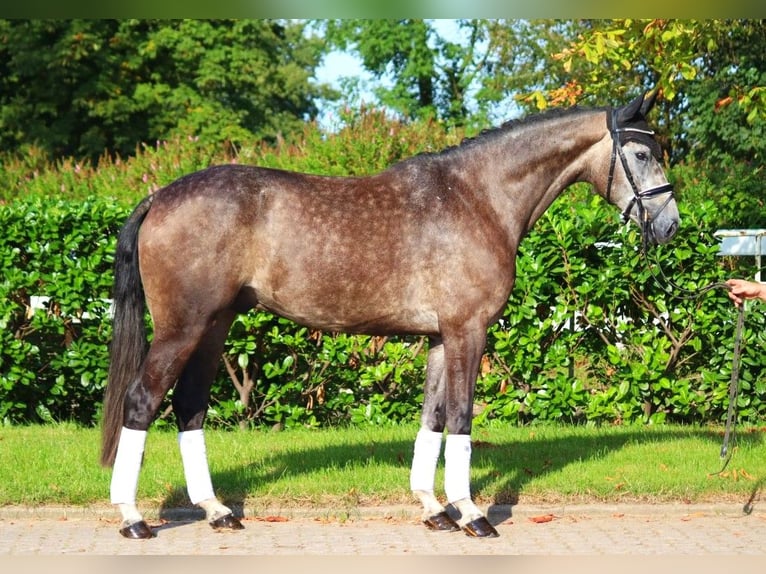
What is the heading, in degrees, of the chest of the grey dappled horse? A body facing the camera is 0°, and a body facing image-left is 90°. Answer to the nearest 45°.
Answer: approximately 270°

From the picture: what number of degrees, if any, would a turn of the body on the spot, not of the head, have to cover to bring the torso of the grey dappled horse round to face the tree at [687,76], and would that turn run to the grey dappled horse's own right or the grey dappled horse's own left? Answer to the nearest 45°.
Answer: approximately 45° to the grey dappled horse's own left

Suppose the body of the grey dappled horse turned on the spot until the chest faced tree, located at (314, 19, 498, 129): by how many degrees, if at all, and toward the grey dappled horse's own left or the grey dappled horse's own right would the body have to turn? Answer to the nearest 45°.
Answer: approximately 90° to the grey dappled horse's own left
